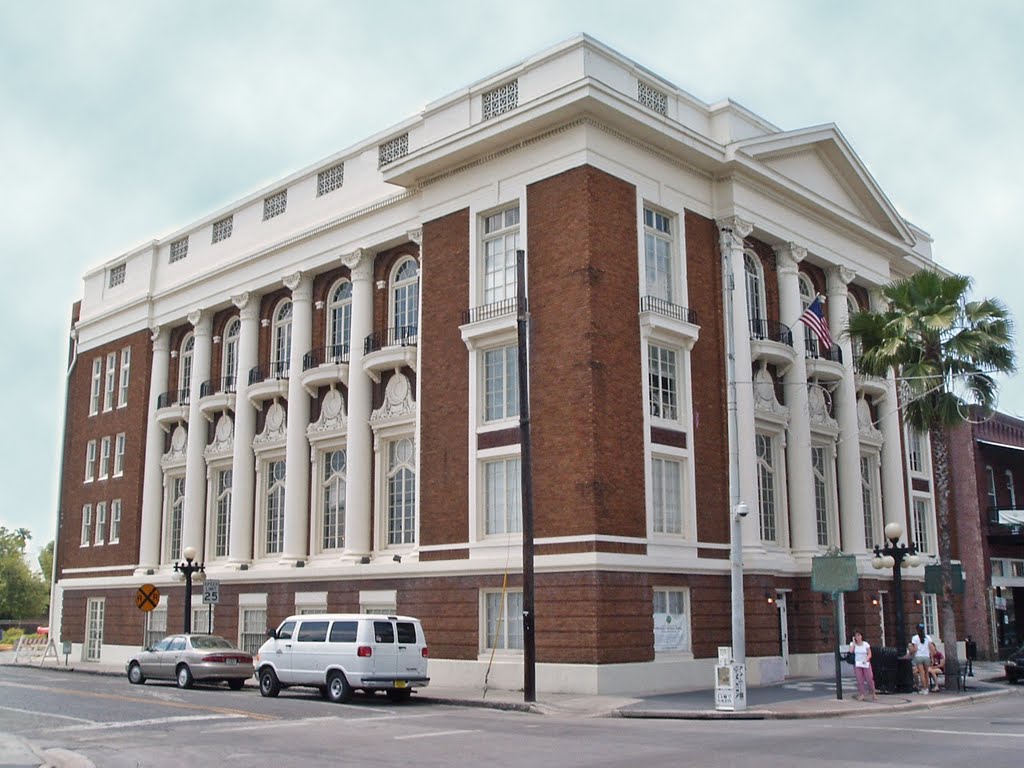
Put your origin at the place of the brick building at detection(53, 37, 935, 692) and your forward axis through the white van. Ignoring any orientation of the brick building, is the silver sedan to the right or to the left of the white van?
right

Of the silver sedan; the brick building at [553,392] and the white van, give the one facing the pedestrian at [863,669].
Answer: the brick building

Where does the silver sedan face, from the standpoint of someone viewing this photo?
facing away from the viewer and to the left of the viewer

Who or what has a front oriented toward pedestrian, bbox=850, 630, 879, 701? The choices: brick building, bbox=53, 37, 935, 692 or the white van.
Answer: the brick building

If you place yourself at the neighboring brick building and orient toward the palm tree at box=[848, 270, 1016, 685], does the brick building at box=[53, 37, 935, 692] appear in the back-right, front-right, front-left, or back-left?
front-right

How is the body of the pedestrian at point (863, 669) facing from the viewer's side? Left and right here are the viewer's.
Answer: facing the viewer

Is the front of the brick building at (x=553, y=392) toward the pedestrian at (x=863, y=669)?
yes

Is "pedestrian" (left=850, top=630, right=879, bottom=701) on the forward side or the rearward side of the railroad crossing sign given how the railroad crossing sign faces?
on the forward side

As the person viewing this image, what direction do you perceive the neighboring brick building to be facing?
facing the viewer and to the right of the viewer

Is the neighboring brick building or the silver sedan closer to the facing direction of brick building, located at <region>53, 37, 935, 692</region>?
the neighboring brick building

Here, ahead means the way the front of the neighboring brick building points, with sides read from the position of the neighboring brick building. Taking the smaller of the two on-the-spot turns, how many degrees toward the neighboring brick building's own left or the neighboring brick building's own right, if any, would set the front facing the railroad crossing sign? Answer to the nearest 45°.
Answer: approximately 90° to the neighboring brick building's own right

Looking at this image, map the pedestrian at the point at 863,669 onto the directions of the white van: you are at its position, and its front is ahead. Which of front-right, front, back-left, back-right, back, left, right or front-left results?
back-right

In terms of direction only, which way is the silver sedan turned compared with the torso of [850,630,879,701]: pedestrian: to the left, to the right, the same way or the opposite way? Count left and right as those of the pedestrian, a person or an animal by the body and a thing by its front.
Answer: to the right

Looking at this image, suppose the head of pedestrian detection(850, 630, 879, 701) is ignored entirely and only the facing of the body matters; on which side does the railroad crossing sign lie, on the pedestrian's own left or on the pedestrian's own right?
on the pedestrian's own right

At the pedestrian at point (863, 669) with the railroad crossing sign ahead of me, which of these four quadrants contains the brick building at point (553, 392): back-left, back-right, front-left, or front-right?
front-right

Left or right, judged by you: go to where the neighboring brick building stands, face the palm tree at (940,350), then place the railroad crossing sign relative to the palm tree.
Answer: right

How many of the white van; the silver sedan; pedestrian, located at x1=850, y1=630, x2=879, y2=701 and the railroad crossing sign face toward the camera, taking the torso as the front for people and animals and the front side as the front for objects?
2

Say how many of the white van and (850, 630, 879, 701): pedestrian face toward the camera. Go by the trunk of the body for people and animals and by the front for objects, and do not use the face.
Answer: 1

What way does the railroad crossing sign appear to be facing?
toward the camera
